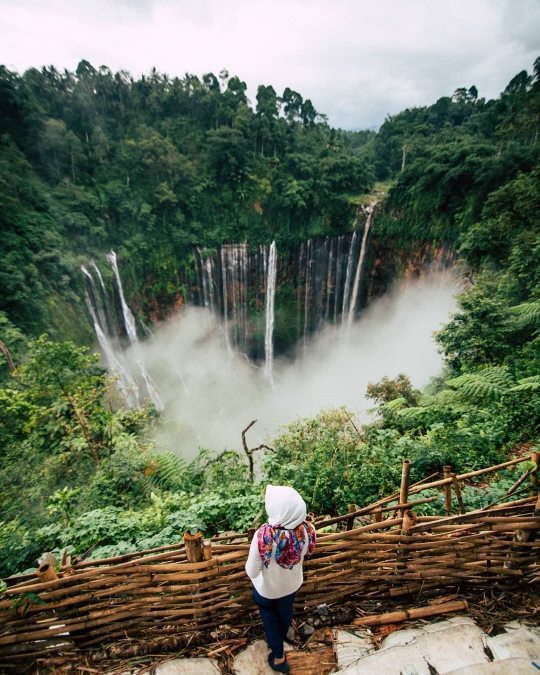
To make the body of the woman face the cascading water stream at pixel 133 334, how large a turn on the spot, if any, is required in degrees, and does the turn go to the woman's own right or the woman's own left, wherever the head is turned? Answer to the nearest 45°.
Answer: approximately 45° to the woman's own left

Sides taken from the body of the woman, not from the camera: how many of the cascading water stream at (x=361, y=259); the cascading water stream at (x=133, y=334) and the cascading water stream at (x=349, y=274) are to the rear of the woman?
0

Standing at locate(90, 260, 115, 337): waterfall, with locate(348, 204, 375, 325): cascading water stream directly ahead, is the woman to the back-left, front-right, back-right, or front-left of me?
front-right

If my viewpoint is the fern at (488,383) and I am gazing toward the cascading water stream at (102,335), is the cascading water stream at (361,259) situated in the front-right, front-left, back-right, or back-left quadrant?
front-right

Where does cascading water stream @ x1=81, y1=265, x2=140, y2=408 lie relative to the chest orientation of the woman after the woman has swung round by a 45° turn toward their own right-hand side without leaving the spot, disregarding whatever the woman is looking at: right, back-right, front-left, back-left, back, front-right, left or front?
left

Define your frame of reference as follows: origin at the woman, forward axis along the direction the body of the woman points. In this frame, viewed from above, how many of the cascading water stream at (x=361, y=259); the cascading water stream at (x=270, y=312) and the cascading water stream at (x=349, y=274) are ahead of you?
3

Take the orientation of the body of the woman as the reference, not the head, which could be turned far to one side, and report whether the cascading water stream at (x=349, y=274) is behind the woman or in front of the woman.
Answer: in front

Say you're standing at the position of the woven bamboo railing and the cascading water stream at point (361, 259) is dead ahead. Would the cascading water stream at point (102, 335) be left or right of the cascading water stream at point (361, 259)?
left

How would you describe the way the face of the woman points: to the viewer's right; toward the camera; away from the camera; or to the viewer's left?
away from the camera

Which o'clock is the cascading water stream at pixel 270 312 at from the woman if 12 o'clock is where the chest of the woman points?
The cascading water stream is roughly at 12 o'clock from the woman.

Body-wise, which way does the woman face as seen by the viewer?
away from the camera

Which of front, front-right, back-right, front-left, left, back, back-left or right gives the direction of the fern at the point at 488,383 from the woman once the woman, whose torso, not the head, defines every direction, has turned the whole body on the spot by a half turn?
back-left

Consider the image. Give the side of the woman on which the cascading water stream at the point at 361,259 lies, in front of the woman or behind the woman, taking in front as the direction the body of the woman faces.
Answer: in front

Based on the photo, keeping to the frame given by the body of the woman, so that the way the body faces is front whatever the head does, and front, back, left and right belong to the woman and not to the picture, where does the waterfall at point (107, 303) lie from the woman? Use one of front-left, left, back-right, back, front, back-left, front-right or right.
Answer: front-left
